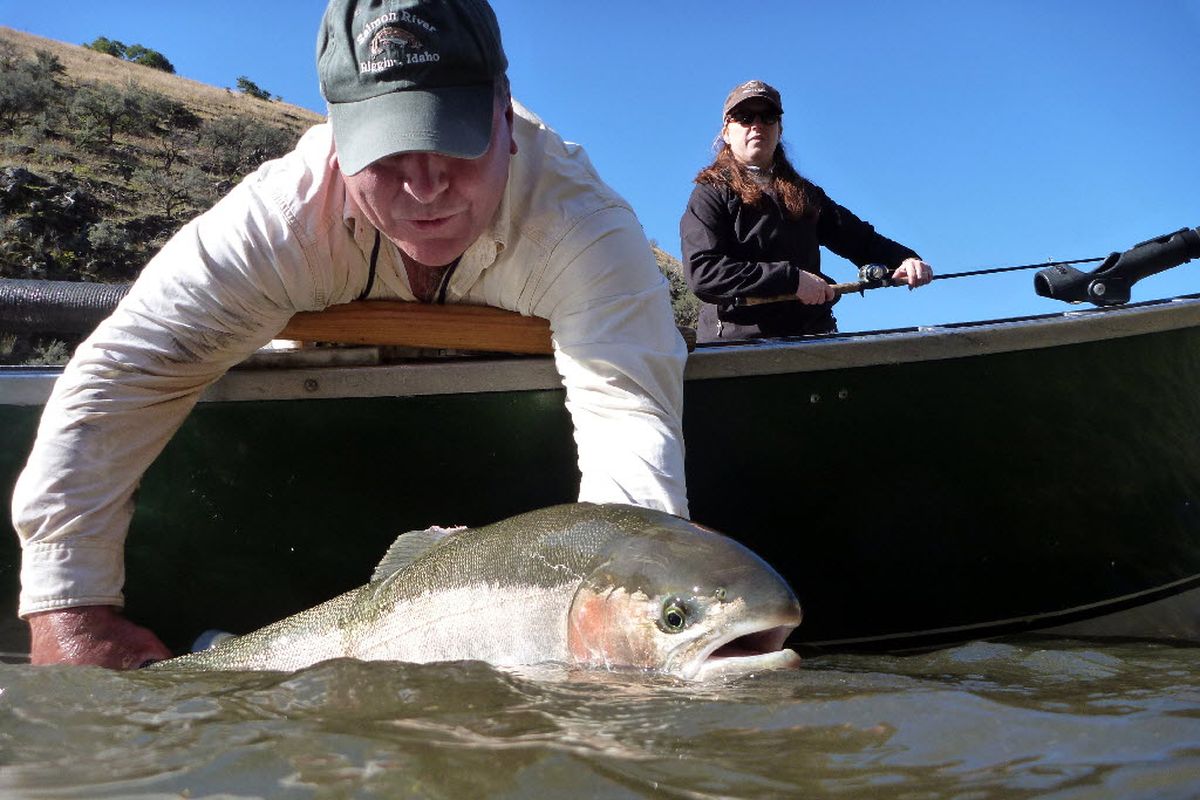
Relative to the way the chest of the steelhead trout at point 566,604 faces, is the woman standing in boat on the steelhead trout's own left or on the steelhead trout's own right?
on the steelhead trout's own left

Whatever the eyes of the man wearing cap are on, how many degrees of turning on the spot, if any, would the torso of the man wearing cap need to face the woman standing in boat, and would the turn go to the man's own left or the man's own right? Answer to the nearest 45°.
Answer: approximately 135° to the man's own left

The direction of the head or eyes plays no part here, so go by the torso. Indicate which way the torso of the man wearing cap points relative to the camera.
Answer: toward the camera

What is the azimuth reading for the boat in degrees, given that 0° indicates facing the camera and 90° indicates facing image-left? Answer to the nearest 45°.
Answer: approximately 270°
